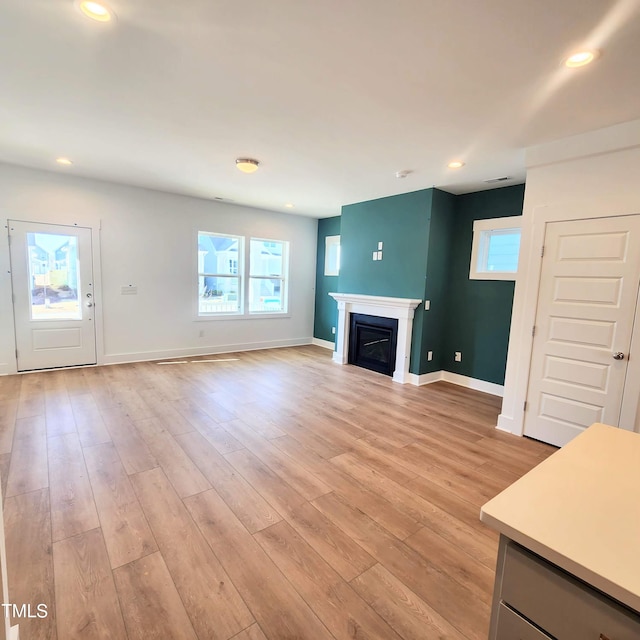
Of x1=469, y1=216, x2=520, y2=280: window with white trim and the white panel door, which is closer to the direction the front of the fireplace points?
the white panel door

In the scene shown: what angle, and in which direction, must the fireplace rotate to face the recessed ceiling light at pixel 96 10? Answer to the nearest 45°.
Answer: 0° — it already faces it

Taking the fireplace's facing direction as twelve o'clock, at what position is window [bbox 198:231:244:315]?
The window is roughly at 2 o'clock from the fireplace.

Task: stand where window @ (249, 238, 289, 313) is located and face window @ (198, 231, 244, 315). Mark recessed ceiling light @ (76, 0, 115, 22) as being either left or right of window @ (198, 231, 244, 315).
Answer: left

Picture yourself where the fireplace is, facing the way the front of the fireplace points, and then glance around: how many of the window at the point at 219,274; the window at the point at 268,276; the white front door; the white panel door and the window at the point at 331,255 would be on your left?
1

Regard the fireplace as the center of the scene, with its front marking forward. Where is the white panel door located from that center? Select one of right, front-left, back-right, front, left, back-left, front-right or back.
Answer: left

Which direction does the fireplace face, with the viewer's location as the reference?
facing the viewer and to the left of the viewer

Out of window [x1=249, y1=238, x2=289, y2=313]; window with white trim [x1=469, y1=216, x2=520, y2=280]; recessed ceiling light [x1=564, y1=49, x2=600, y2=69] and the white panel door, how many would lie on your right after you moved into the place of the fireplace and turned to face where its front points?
1

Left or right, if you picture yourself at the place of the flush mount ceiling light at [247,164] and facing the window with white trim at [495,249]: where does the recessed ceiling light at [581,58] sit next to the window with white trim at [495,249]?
right

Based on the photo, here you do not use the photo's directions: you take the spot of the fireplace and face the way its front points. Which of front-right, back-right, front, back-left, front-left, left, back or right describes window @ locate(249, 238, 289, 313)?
right

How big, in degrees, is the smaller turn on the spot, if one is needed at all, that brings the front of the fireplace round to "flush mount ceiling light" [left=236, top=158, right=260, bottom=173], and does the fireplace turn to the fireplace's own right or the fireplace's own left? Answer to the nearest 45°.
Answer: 0° — it already faces it

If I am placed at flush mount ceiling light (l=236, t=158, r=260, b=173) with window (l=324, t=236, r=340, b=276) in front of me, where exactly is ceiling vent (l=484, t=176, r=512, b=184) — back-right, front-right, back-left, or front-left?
front-right

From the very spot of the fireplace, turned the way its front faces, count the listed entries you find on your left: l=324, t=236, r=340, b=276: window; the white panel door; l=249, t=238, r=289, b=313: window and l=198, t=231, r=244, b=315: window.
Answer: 1

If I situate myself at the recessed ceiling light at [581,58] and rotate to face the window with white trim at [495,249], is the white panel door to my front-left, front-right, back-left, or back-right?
front-right
